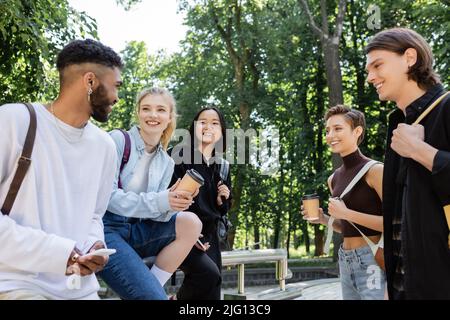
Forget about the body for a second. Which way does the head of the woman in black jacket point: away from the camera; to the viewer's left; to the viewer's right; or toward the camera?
toward the camera

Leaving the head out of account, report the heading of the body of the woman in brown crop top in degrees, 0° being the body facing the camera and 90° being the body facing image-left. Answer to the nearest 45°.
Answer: approximately 45°

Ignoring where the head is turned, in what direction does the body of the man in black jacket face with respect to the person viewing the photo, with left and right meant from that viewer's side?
facing the viewer and to the left of the viewer

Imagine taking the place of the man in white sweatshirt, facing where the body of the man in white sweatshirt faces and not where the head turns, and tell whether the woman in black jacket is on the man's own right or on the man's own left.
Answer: on the man's own left

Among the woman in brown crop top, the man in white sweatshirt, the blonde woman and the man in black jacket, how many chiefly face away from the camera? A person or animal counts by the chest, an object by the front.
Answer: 0

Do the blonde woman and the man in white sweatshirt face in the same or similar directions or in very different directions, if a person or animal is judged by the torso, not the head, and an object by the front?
same or similar directions

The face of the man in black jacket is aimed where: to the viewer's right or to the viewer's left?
to the viewer's left

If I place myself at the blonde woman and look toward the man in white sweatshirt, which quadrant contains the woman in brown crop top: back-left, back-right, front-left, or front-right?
back-left

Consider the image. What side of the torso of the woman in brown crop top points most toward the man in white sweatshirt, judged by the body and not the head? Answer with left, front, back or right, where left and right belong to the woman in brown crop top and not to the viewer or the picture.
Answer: front

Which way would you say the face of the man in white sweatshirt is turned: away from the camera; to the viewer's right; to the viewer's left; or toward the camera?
to the viewer's right

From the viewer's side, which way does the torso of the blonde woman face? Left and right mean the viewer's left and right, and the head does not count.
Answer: facing the viewer and to the right of the viewer

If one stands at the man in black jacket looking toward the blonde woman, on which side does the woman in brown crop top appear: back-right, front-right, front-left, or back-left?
front-right

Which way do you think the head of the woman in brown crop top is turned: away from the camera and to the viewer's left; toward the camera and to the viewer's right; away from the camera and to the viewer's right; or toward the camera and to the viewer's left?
toward the camera and to the viewer's left

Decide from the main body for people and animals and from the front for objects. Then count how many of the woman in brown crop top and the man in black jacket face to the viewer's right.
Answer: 0

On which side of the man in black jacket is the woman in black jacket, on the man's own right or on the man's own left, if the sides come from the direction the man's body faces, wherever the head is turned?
on the man's own right

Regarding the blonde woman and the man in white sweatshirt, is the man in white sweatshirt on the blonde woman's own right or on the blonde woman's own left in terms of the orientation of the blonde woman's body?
on the blonde woman's own right
